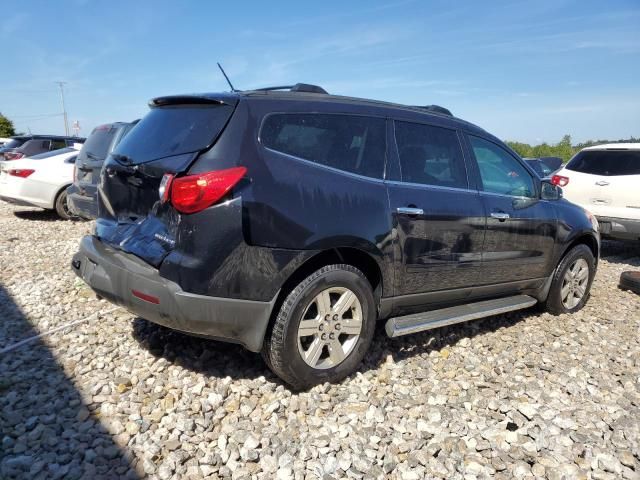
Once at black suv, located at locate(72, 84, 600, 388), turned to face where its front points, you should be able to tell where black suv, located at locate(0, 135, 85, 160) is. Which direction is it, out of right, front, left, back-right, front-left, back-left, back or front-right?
left

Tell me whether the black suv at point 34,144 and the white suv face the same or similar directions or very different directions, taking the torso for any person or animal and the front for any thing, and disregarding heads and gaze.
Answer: same or similar directions

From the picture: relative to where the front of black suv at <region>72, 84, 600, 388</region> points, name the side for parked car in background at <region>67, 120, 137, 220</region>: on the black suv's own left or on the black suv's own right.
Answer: on the black suv's own left

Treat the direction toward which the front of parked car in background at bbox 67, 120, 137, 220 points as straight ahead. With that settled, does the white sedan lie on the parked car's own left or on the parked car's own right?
on the parked car's own left

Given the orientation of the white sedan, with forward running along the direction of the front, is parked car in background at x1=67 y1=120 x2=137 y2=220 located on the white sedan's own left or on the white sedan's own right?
on the white sedan's own right

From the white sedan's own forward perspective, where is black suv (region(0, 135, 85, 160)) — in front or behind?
in front

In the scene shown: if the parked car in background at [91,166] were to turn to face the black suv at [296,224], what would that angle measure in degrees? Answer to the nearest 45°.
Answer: approximately 135° to its right

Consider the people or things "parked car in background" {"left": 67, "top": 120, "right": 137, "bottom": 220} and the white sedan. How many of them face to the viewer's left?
0

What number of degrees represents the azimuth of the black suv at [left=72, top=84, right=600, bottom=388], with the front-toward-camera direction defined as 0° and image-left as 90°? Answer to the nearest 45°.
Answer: approximately 225°

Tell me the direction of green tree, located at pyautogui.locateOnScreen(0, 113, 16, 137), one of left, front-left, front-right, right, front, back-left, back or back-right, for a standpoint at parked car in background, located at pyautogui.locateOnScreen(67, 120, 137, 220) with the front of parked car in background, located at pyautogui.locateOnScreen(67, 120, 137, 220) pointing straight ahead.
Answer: front-left

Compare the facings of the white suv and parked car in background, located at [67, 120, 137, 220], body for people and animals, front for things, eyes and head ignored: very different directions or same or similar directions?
same or similar directions

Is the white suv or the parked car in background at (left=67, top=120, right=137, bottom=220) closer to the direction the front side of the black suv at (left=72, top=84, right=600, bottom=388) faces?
the white suv

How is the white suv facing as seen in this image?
away from the camera

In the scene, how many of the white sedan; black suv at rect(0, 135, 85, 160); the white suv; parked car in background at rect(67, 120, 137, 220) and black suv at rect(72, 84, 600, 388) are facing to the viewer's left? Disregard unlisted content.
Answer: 0
